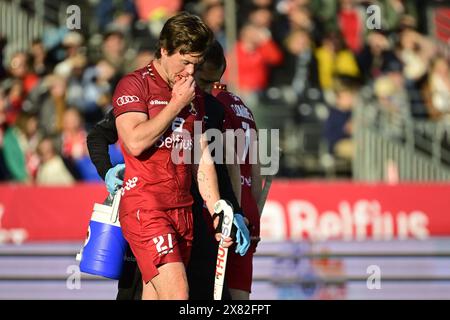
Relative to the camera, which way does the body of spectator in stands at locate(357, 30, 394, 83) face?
toward the camera

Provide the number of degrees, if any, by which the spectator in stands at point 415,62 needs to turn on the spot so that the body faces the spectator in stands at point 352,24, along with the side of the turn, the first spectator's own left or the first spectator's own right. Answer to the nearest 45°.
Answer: approximately 90° to the first spectator's own right

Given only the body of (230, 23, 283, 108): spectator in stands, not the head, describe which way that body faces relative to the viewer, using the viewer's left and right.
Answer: facing the viewer

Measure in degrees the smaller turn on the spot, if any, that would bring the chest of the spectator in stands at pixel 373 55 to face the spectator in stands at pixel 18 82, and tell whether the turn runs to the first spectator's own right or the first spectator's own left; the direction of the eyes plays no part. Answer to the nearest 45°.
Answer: approximately 90° to the first spectator's own right

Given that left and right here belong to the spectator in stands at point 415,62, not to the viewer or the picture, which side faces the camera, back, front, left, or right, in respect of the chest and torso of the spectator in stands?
front

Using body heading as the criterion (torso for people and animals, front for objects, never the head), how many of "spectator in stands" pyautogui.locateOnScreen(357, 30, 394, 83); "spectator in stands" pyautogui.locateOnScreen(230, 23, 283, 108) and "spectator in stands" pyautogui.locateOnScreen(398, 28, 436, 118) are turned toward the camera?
3

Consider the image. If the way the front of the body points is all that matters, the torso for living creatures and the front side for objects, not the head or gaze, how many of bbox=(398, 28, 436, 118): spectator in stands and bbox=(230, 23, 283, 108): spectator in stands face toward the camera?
2

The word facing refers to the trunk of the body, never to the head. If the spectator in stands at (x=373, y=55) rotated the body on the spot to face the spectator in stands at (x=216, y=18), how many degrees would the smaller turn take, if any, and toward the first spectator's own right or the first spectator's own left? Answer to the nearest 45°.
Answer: approximately 90° to the first spectator's own right

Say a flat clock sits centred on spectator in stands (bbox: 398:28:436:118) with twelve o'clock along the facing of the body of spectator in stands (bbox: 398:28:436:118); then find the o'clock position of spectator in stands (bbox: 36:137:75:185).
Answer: spectator in stands (bbox: 36:137:75:185) is roughly at 2 o'clock from spectator in stands (bbox: 398:28:436:118).

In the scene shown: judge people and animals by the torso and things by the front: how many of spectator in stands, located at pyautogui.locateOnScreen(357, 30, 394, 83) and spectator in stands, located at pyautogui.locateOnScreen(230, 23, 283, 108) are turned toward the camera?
2

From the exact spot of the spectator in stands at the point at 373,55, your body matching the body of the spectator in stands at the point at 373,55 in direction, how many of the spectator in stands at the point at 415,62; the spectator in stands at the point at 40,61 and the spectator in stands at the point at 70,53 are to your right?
2

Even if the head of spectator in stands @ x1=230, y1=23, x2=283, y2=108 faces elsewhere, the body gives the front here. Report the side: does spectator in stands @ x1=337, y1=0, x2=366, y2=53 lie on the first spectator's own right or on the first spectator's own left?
on the first spectator's own left

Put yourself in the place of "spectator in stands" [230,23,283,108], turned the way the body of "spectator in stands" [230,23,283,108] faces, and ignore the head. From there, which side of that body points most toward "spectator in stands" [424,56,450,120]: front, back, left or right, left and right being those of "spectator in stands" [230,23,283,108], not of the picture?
left

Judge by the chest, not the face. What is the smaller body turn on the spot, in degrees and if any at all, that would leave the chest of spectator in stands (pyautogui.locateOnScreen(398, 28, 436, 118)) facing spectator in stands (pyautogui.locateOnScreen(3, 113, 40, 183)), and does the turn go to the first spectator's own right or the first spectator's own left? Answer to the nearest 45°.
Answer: approximately 45° to the first spectator's own right
